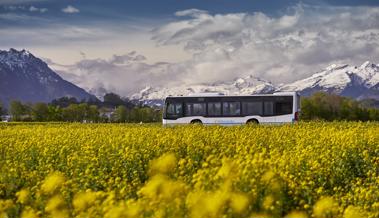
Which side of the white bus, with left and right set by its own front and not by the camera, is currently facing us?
left
